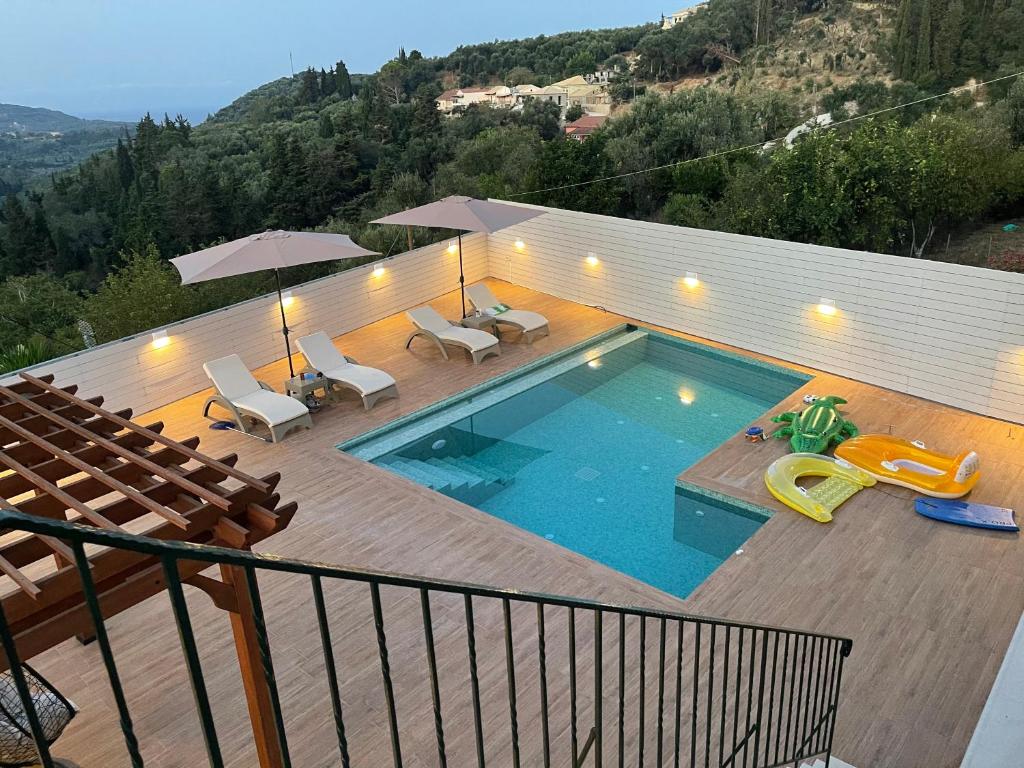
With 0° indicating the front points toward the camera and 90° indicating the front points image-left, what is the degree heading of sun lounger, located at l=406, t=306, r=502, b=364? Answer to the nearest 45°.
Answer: approximately 315°

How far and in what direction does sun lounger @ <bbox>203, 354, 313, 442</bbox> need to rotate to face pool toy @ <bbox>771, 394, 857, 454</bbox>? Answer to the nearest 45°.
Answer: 0° — it already faces it

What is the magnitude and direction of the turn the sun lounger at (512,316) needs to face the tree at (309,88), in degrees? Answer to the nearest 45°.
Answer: approximately 135° to its left

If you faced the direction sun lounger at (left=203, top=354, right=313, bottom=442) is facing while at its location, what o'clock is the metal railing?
The metal railing is roughly at 1 o'clock from the sun lounger.

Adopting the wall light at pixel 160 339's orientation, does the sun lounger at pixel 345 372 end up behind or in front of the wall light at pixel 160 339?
in front

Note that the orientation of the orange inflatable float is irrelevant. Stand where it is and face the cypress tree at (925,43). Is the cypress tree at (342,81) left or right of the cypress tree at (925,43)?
left

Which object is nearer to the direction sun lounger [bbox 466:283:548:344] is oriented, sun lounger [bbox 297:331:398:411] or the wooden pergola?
the wooden pergola

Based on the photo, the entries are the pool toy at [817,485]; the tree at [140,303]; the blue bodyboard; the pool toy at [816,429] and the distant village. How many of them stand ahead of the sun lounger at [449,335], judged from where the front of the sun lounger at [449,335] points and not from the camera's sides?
3

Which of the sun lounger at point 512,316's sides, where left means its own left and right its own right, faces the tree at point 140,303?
back

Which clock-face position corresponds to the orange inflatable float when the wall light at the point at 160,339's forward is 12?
The orange inflatable float is roughly at 12 o'clock from the wall light.

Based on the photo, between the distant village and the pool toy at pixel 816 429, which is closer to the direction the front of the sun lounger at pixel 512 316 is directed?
the pool toy

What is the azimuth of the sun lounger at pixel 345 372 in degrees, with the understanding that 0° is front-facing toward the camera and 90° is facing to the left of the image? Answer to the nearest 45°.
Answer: approximately 315°
